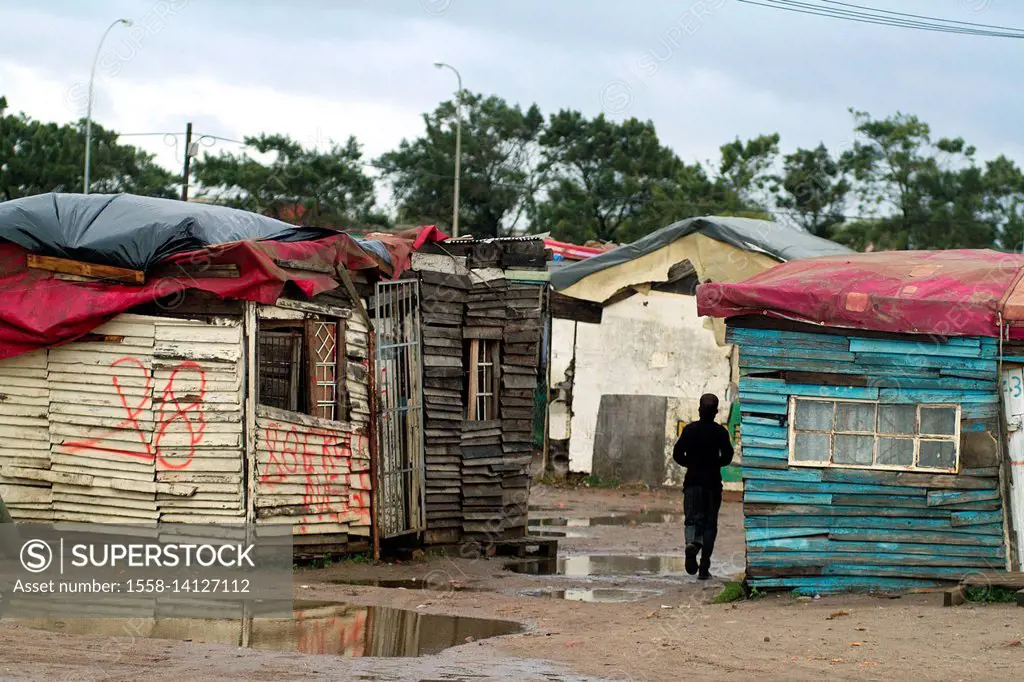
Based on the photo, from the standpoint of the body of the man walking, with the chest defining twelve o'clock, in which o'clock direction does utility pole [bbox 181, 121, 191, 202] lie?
The utility pole is roughly at 11 o'clock from the man walking.

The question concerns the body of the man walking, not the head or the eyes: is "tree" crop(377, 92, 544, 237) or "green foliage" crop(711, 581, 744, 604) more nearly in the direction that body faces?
the tree

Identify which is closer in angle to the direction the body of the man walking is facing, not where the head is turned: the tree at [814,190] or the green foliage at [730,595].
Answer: the tree

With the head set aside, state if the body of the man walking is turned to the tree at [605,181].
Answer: yes

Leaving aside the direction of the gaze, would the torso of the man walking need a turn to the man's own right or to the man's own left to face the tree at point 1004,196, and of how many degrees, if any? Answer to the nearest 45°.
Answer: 0° — they already face it

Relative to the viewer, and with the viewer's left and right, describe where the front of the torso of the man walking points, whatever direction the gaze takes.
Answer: facing away from the viewer

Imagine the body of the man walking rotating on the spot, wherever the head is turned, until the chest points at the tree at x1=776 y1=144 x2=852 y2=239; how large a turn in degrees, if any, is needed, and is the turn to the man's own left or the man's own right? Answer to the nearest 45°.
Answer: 0° — they already face it
